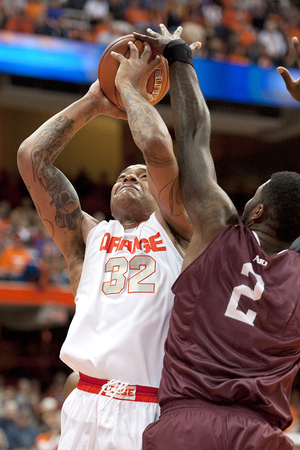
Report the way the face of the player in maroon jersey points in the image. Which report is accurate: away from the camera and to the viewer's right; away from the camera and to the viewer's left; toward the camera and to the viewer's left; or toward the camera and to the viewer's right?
away from the camera and to the viewer's left

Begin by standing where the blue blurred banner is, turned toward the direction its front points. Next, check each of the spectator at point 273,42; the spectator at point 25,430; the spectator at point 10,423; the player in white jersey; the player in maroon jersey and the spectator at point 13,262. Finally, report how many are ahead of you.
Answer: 5

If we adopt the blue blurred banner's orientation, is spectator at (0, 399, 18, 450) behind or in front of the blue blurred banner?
in front

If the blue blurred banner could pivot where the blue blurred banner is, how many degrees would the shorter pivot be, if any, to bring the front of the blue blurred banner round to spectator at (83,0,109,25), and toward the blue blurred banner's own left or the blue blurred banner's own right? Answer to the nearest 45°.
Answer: approximately 180°

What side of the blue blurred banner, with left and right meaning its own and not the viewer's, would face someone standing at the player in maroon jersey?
front

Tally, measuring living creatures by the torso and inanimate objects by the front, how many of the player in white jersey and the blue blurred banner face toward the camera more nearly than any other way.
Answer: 2

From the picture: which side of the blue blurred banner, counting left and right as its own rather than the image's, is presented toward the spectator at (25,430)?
front

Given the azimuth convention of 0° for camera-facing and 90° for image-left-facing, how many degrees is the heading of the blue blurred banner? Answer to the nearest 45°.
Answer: approximately 0°

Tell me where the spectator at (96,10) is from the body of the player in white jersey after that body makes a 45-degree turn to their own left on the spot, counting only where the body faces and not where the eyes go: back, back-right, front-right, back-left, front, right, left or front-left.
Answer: back-left

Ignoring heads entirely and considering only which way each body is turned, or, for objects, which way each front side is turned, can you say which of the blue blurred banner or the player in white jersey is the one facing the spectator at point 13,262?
the blue blurred banner
